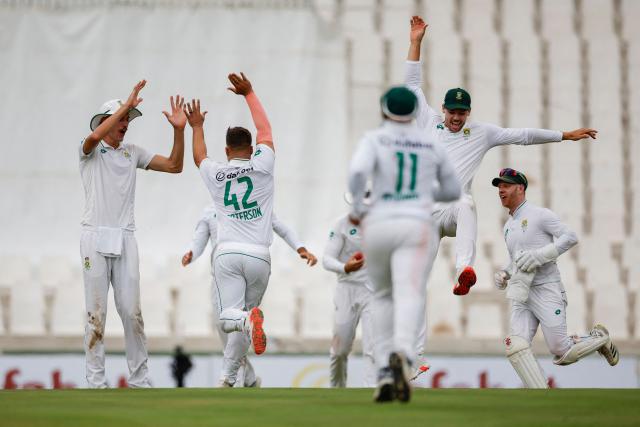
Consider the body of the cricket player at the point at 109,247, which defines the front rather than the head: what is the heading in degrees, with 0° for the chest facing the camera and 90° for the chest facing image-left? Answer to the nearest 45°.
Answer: approximately 315°

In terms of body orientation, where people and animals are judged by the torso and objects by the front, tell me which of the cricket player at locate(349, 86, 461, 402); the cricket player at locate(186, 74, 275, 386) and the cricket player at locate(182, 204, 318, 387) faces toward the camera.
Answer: the cricket player at locate(182, 204, 318, 387)

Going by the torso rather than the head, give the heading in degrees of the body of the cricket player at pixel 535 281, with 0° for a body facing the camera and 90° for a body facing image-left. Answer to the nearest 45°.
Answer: approximately 45°

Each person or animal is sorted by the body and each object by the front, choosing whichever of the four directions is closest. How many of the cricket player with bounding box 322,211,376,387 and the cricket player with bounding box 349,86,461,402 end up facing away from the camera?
1

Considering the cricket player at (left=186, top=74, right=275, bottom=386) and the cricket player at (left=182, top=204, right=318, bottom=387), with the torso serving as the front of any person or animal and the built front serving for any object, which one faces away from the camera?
the cricket player at (left=186, top=74, right=275, bottom=386)

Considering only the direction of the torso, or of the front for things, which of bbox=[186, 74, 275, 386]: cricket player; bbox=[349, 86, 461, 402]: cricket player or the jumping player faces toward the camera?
the jumping player

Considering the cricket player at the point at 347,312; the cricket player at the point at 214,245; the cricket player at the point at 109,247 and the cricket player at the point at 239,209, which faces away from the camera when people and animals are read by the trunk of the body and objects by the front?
the cricket player at the point at 239,209

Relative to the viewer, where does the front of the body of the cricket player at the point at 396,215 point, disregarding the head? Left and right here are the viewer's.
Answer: facing away from the viewer

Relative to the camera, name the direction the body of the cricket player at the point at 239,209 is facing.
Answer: away from the camera

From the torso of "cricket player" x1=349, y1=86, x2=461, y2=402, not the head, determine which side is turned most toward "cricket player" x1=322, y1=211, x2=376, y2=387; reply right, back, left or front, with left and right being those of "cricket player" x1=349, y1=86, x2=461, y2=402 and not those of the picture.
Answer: front

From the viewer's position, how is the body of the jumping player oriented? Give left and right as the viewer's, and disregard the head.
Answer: facing the viewer
